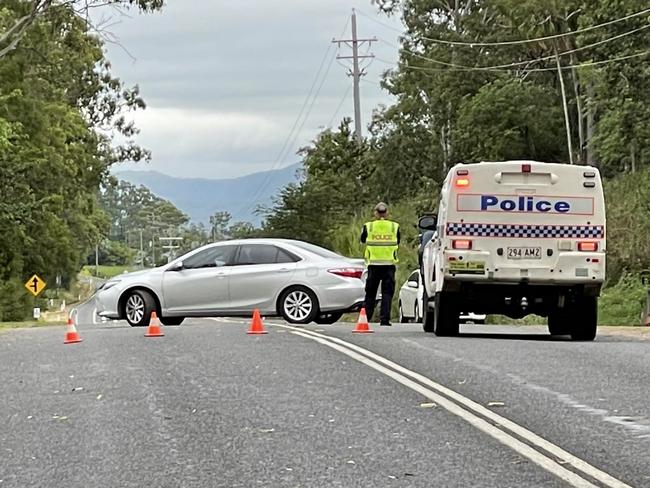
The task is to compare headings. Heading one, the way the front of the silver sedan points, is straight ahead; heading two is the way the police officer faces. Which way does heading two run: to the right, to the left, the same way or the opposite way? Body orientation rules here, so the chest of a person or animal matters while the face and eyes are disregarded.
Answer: to the right

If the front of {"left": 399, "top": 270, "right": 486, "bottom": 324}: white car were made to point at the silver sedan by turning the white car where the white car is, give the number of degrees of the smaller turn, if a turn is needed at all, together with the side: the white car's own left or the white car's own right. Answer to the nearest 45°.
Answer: approximately 90° to the white car's own right

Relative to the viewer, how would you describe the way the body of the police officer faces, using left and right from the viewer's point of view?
facing away from the viewer

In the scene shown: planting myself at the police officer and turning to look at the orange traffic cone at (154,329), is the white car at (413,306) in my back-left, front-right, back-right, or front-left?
back-right

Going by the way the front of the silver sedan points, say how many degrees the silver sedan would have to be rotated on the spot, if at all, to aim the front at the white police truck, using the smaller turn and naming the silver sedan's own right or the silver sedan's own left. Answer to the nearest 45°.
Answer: approximately 135° to the silver sedan's own left

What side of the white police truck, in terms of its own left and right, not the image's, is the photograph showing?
back

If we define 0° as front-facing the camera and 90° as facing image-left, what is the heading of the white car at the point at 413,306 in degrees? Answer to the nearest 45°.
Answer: approximately 315°

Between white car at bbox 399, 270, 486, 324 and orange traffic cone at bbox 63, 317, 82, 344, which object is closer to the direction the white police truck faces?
the white car

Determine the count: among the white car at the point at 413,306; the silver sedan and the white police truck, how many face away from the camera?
1

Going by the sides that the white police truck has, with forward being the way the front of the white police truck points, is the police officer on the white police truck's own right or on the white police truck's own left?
on the white police truck's own left

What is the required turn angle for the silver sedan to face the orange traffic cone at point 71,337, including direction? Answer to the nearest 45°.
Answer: approximately 45° to its left

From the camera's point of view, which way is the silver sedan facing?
to the viewer's left
